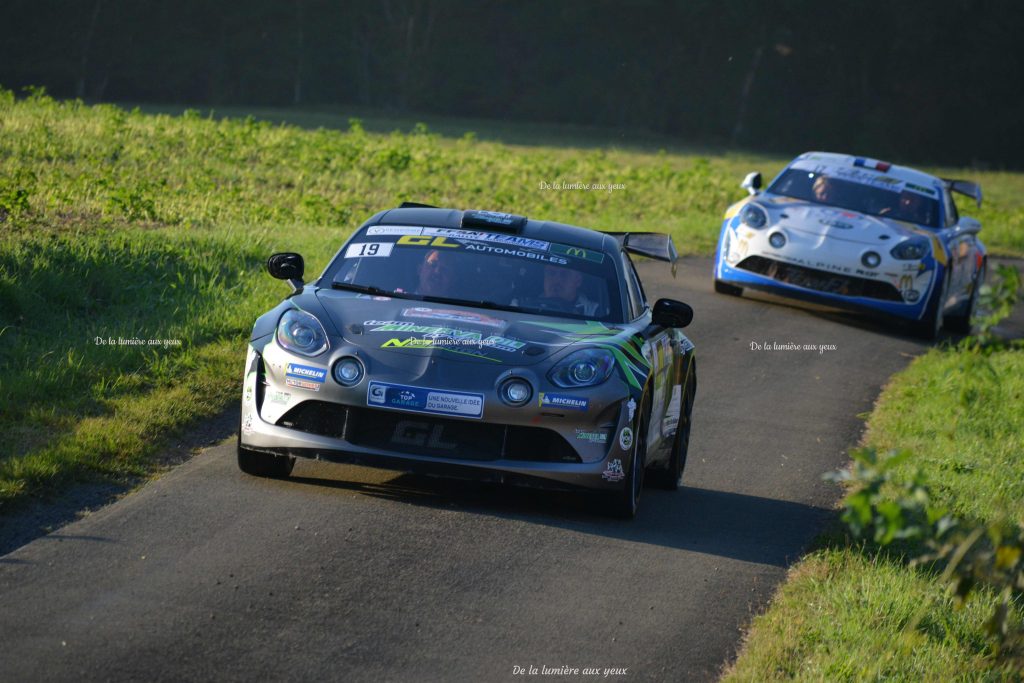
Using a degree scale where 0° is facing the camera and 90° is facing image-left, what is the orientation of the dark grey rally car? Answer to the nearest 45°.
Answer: approximately 0°

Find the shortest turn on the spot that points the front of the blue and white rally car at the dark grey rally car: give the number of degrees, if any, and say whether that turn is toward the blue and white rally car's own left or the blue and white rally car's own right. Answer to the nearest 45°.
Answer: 0° — it already faces it

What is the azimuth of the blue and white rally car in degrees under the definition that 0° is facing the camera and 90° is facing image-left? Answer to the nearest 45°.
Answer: approximately 0°

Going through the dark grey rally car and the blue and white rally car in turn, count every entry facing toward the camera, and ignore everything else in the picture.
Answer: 2

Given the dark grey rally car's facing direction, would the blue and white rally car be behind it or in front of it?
behind
